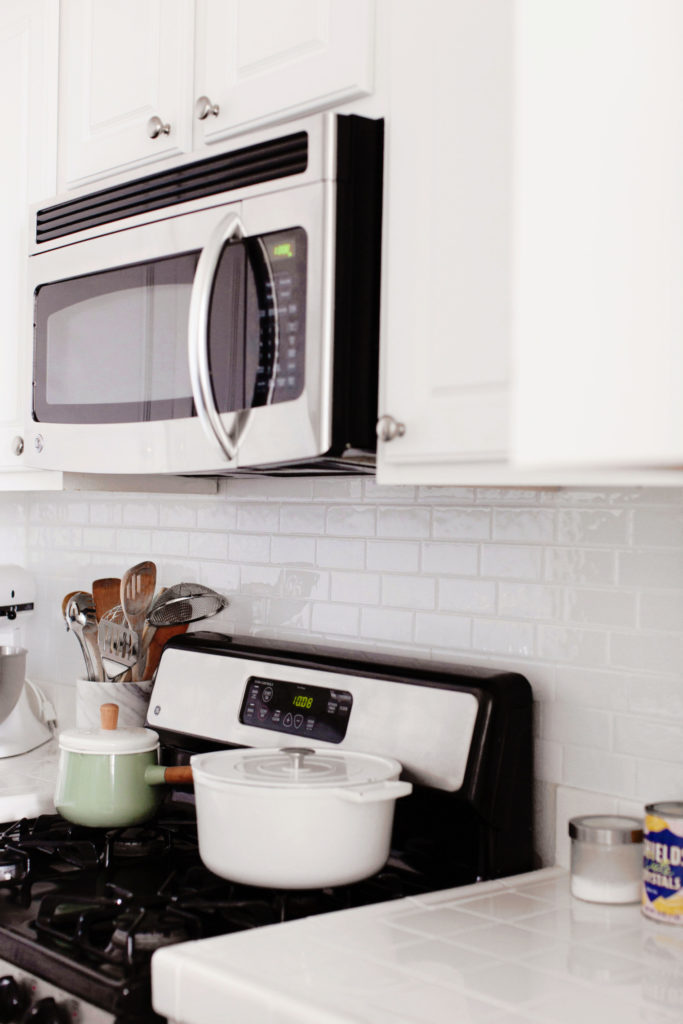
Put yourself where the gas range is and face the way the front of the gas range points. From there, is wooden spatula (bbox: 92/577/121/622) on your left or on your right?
on your right

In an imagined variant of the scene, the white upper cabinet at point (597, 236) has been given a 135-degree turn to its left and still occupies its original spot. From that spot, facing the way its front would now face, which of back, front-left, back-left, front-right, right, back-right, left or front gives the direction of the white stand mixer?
back-left

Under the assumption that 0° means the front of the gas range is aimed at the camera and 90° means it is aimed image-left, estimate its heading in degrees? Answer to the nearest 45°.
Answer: approximately 45°

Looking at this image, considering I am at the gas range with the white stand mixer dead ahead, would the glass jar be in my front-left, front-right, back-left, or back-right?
back-right

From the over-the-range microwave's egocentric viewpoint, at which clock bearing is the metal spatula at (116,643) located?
The metal spatula is roughly at 4 o'clock from the over-the-range microwave.
